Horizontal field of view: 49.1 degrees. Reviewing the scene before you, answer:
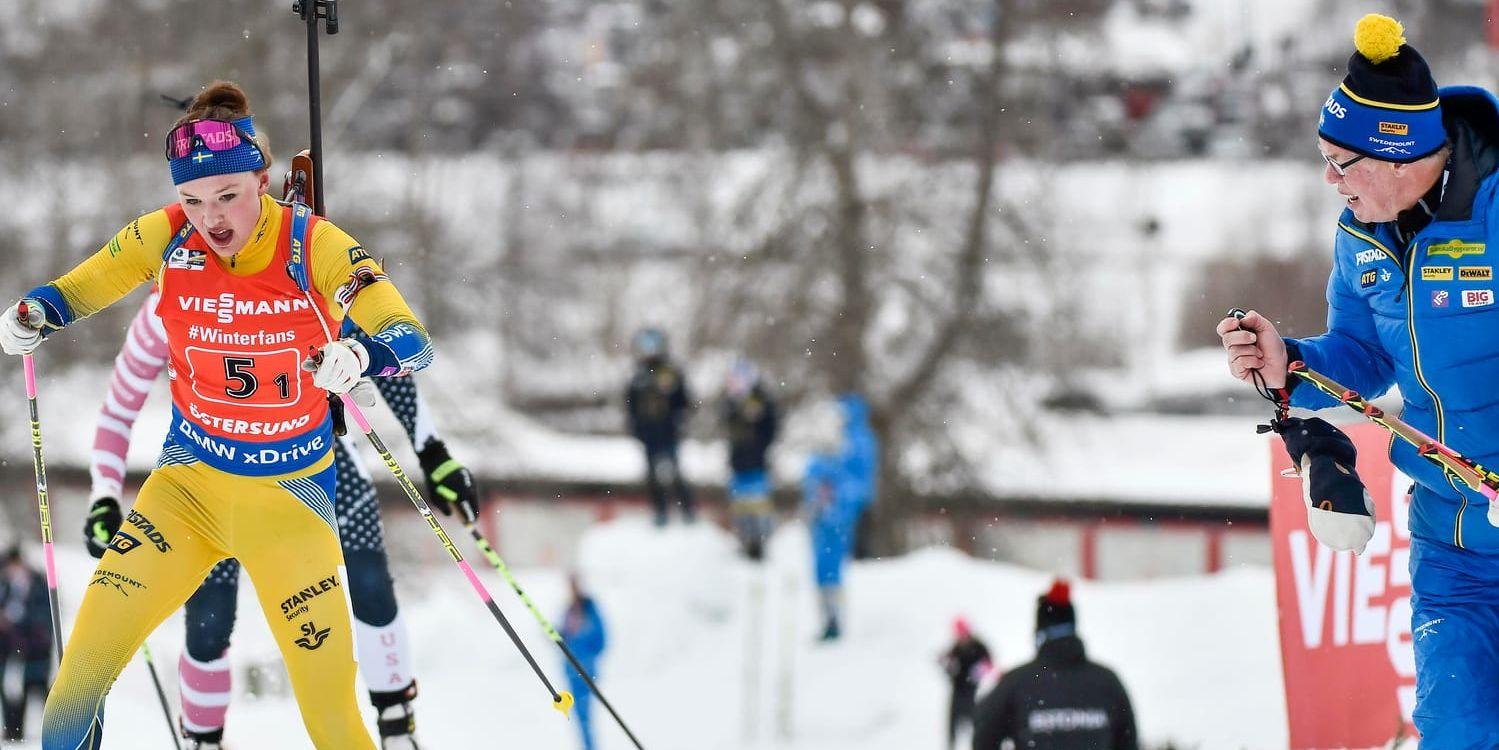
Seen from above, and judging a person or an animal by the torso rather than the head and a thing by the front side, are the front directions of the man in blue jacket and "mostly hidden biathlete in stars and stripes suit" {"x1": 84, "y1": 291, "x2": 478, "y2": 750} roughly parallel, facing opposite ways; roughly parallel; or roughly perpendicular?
roughly perpendicular

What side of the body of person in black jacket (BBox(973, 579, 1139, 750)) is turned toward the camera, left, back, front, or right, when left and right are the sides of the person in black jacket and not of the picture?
back

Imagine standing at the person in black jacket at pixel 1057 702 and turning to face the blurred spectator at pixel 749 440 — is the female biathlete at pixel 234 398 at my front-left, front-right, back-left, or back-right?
back-left

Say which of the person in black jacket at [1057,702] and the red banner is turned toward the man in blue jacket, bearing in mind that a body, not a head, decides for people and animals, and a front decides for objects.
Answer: the red banner

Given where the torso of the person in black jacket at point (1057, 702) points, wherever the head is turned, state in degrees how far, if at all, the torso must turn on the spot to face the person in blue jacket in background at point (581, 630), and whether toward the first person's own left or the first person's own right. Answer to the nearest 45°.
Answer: approximately 45° to the first person's own left

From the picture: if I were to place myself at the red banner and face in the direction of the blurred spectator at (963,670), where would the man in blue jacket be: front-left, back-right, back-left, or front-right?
back-left

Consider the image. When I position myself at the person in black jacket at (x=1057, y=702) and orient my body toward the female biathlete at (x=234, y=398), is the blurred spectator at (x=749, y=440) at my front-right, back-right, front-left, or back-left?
back-right
